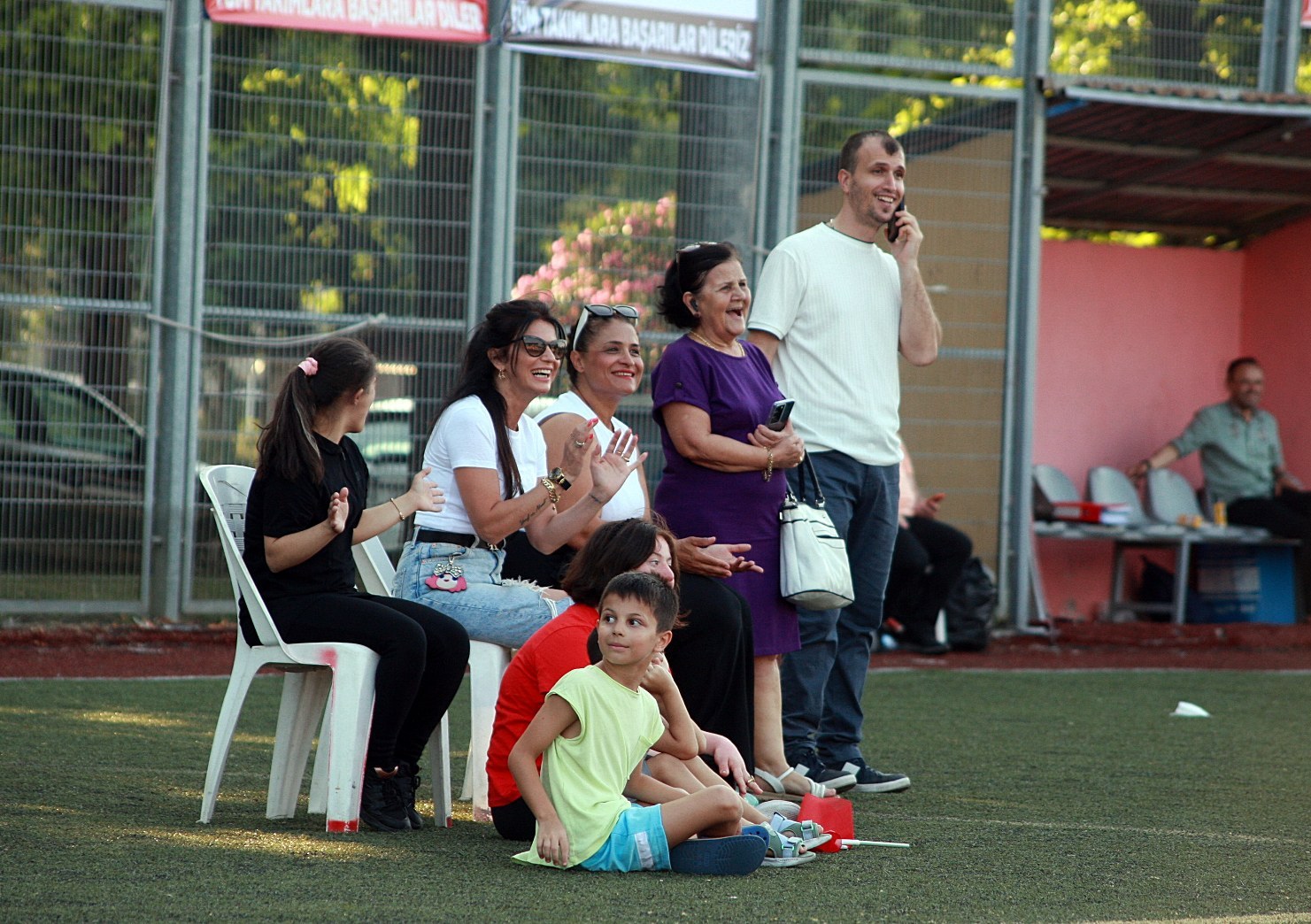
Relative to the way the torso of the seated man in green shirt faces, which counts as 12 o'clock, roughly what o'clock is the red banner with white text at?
The red banner with white text is roughly at 3 o'clock from the seated man in green shirt.

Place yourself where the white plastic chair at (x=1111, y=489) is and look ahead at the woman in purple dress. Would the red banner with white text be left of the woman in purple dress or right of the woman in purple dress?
right

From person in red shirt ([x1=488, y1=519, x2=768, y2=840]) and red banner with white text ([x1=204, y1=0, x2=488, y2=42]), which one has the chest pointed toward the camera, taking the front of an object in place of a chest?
the red banner with white text

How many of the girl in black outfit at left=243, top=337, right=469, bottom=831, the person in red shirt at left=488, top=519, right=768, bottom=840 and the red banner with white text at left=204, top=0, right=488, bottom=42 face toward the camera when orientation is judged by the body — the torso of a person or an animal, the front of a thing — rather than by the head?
1

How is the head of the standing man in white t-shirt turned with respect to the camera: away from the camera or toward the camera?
toward the camera

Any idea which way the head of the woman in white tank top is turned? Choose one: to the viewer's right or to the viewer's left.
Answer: to the viewer's right

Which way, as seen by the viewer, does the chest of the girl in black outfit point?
to the viewer's right

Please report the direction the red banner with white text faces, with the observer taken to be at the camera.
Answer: facing the viewer

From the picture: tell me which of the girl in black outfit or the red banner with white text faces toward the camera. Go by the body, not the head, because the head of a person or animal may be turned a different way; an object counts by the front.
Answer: the red banner with white text

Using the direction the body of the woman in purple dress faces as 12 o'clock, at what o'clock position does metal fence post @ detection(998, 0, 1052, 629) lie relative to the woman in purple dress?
The metal fence post is roughly at 8 o'clock from the woman in purple dress.

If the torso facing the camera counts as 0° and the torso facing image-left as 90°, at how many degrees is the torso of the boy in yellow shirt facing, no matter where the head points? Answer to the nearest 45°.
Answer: approximately 315°

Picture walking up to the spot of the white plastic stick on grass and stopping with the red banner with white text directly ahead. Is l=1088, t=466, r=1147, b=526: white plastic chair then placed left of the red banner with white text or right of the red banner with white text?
right
